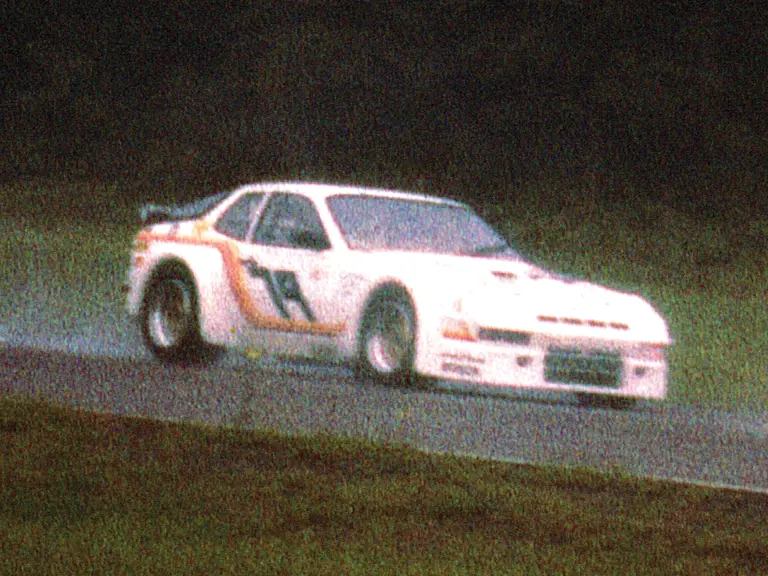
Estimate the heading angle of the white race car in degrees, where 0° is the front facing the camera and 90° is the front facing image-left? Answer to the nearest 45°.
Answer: approximately 315°
